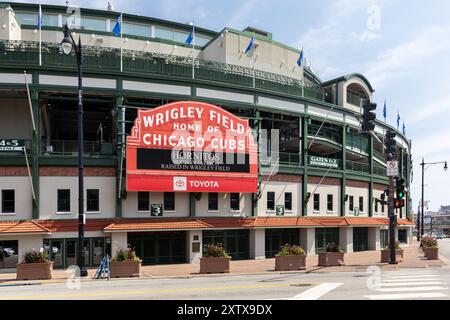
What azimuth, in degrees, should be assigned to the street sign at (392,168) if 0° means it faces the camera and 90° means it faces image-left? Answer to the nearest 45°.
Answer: approximately 0°

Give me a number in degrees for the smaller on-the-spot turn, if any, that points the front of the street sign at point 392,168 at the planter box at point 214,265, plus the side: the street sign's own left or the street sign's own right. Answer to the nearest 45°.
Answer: approximately 45° to the street sign's own right

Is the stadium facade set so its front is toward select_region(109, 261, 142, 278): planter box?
yes

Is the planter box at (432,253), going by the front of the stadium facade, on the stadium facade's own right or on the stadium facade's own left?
on the stadium facade's own left

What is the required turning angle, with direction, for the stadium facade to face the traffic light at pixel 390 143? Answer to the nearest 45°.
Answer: approximately 45° to its left

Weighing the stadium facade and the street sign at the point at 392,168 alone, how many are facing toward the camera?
2

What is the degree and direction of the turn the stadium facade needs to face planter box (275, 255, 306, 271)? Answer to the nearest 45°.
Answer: approximately 45° to its left

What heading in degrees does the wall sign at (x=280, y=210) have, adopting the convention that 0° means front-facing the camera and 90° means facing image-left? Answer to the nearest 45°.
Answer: approximately 0°
